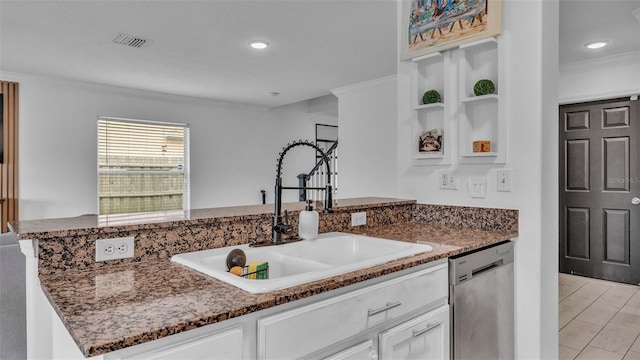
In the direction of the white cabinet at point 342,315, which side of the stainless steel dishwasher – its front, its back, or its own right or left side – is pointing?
right

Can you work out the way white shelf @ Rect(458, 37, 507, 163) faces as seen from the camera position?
facing the viewer and to the left of the viewer

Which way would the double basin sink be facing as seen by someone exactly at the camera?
facing the viewer and to the right of the viewer

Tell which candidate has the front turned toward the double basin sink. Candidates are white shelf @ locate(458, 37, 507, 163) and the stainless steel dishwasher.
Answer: the white shelf

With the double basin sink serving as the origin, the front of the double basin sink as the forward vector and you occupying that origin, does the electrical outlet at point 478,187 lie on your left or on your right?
on your left

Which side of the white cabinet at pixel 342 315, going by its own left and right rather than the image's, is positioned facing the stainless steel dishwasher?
left

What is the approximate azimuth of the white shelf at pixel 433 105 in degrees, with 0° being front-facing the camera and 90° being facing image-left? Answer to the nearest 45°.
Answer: approximately 45°

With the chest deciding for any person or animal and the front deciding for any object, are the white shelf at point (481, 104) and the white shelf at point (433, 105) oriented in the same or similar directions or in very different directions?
same or similar directions

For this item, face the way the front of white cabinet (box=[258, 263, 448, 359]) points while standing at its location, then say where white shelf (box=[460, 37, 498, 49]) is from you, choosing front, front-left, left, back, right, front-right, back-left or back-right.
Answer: left

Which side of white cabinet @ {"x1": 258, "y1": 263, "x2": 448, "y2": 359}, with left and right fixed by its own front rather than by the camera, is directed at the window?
back
